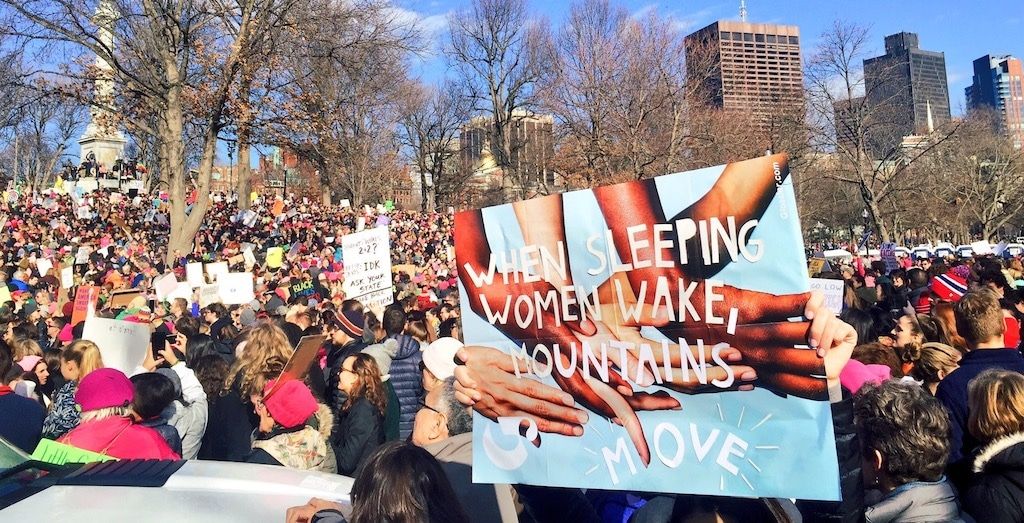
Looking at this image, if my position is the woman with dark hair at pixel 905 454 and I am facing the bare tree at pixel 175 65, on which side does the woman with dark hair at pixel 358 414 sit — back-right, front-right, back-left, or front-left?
front-left

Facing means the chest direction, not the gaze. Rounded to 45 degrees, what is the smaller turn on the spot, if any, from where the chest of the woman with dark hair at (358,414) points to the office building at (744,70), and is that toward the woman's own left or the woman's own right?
approximately 135° to the woman's own right

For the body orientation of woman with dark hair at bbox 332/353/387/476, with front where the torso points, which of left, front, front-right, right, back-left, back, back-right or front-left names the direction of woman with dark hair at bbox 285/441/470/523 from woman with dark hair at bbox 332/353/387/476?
left

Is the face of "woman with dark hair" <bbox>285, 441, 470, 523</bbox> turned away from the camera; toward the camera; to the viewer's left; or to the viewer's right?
away from the camera

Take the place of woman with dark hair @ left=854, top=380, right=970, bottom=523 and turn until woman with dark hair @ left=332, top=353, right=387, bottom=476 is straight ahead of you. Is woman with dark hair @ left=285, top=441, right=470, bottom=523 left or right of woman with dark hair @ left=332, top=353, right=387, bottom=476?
left

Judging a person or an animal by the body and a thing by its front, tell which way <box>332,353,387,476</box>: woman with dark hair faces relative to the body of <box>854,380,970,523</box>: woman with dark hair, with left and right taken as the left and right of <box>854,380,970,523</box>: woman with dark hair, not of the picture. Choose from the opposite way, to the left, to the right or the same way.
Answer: to the left

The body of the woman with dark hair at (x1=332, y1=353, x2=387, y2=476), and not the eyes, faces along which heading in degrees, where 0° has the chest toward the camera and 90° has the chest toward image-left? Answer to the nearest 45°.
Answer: approximately 90°

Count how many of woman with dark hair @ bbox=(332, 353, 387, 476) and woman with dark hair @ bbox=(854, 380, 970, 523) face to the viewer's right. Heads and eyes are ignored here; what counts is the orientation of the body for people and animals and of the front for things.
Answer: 0

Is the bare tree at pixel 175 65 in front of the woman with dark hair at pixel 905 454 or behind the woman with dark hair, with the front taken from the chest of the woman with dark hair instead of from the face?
in front

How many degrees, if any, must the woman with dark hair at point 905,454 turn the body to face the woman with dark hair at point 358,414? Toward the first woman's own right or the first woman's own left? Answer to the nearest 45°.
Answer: approximately 45° to the first woman's own left

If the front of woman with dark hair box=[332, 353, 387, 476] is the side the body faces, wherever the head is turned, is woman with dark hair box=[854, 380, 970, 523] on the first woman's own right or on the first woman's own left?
on the first woman's own left

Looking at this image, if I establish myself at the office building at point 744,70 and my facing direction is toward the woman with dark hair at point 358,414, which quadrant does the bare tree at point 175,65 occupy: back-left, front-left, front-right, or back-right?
front-right

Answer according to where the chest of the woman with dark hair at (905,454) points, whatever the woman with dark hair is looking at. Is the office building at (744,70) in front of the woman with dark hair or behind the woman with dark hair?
in front

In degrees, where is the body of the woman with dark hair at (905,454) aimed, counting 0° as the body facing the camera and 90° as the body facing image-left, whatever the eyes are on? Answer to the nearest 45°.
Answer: approximately 135°

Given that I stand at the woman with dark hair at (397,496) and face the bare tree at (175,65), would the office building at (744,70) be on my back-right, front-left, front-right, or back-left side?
front-right
